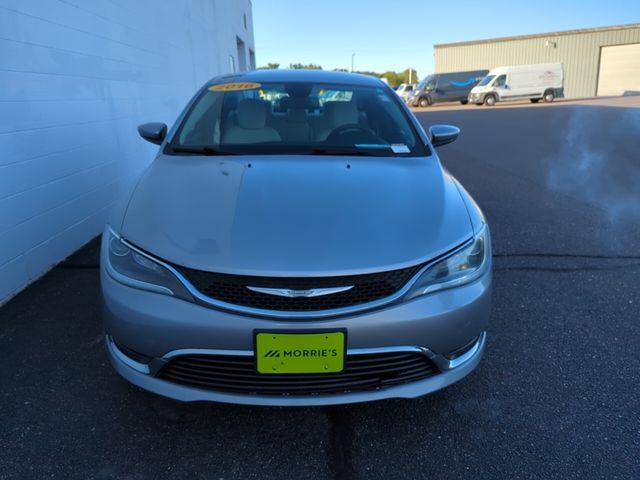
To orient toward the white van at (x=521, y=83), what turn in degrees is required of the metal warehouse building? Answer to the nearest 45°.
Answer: approximately 45° to its left

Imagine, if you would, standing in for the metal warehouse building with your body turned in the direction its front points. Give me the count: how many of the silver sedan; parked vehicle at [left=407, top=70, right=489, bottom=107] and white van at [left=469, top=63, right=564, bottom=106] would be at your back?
0

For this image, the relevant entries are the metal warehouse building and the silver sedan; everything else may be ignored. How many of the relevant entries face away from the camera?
0

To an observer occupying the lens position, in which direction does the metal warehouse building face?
facing the viewer and to the left of the viewer

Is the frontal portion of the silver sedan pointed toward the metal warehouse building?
no

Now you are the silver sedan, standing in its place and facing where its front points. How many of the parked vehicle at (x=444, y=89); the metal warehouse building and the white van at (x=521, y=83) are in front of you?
0

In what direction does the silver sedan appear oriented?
toward the camera

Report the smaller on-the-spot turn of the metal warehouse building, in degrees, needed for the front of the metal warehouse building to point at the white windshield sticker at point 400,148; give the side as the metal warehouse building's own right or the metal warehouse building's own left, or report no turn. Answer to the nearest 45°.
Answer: approximately 45° to the metal warehouse building's own left

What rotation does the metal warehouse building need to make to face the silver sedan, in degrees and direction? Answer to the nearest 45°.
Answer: approximately 45° to its left
